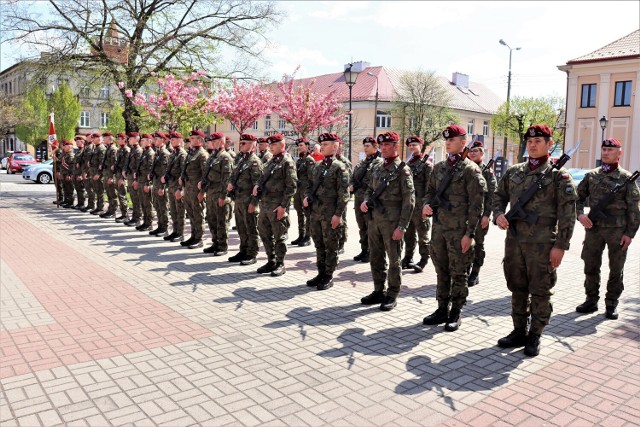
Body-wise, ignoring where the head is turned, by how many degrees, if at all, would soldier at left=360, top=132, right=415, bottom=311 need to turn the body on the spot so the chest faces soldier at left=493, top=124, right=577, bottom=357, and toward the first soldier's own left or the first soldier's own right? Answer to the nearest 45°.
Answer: approximately 90° to the first soldier's own left

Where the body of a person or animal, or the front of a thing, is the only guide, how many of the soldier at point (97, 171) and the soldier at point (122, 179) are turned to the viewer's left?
2

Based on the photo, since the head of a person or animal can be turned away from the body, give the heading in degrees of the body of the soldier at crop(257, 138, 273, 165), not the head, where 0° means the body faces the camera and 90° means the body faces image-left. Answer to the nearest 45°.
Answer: approximately 45°

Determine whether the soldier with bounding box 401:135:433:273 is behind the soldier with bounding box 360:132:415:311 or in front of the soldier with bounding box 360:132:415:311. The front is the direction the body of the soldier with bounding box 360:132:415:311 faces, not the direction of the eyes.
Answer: behind

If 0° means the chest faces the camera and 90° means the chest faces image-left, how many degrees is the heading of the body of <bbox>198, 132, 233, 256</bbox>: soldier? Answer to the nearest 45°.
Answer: approximately 45°

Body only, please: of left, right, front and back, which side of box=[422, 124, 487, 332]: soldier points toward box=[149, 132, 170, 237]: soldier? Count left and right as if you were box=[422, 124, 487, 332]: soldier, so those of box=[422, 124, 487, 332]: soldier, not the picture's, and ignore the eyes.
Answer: right

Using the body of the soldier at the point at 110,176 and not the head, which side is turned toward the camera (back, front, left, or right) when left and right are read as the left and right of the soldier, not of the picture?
left

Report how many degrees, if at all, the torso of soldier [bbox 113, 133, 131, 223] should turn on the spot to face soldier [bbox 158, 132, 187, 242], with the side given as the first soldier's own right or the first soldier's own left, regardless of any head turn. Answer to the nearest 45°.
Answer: approximately 90° to the first soldier's own left
